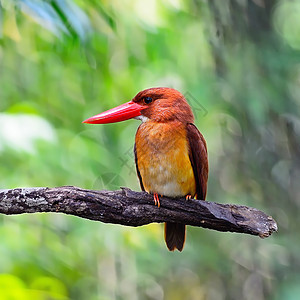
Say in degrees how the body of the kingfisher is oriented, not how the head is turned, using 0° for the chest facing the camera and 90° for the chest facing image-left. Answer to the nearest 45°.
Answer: approximately 45°
